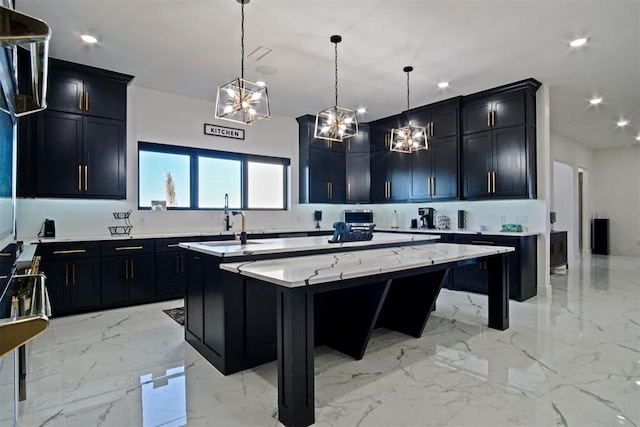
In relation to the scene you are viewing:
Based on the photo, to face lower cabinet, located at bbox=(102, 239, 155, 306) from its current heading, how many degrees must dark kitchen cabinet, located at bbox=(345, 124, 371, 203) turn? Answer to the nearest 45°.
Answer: approximately 45° to its right

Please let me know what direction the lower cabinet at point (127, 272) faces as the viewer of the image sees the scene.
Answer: facing the viewer

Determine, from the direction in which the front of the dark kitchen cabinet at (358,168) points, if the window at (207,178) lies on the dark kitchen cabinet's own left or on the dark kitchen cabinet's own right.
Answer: on the dark kitchen cabinet's own right

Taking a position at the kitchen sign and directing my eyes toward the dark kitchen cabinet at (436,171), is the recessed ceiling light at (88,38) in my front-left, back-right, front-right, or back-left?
back-right

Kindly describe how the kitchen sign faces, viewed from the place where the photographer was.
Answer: facing the viewer and to the right of the viewer

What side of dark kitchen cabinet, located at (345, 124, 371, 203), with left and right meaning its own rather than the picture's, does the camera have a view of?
front

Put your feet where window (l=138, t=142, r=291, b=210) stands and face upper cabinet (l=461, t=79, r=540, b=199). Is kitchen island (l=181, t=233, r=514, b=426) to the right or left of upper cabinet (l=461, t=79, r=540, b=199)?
right

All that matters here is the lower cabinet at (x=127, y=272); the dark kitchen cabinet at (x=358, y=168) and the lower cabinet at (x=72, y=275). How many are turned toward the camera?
3

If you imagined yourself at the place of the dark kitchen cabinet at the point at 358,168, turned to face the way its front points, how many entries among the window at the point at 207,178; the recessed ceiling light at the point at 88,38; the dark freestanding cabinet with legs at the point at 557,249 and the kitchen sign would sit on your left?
1

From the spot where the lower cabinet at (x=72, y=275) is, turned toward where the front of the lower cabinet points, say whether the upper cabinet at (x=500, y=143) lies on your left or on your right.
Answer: on your left

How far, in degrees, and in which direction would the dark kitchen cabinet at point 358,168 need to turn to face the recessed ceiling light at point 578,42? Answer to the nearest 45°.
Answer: approximately 45° to its left

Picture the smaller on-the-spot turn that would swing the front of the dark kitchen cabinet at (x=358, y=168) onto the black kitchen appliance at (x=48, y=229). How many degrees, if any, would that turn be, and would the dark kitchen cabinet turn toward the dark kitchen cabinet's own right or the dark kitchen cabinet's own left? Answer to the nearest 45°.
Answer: approximately 45° to the dark kitchen cabinet's own right

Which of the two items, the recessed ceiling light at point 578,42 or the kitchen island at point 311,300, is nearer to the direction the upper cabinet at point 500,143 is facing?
the kitchen island
